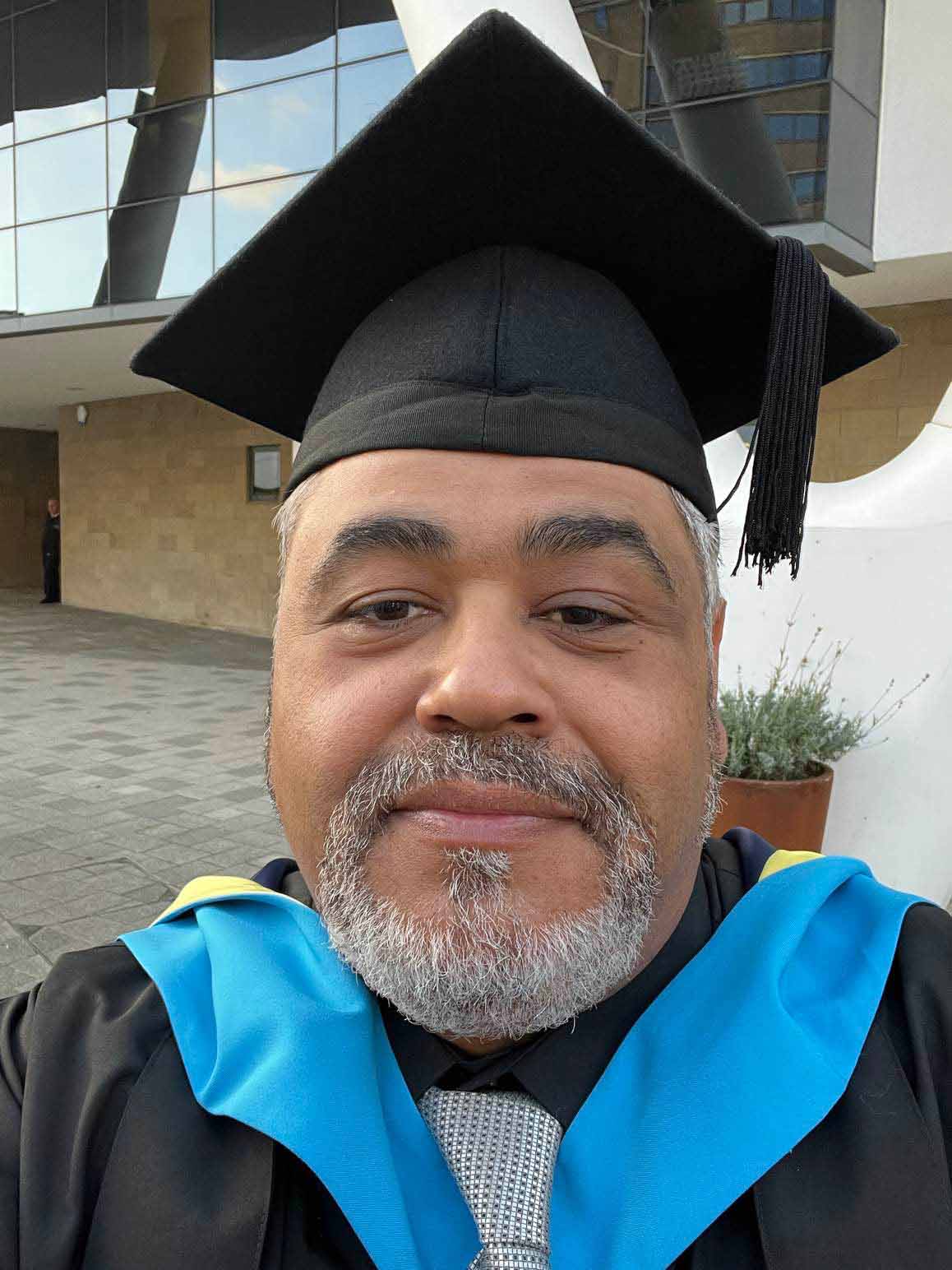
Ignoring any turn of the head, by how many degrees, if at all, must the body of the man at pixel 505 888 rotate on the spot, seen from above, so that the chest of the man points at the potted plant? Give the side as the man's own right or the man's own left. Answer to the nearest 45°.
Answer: approximately 135° to the man's own left

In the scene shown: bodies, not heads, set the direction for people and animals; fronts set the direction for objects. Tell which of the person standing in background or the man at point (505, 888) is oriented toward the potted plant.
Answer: the person standing in background

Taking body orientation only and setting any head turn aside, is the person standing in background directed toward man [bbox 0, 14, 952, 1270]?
yes

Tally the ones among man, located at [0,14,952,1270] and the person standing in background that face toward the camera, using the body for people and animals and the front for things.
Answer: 2

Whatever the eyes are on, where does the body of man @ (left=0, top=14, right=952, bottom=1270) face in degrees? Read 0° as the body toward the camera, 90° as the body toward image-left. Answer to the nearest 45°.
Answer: approximately 0°

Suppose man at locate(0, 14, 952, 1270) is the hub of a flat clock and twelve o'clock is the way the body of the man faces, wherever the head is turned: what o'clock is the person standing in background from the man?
The person standing in background is roughly at 5 o'clock from the man.

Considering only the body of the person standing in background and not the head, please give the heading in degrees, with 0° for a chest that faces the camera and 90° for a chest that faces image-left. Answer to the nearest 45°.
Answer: approximately 0°
